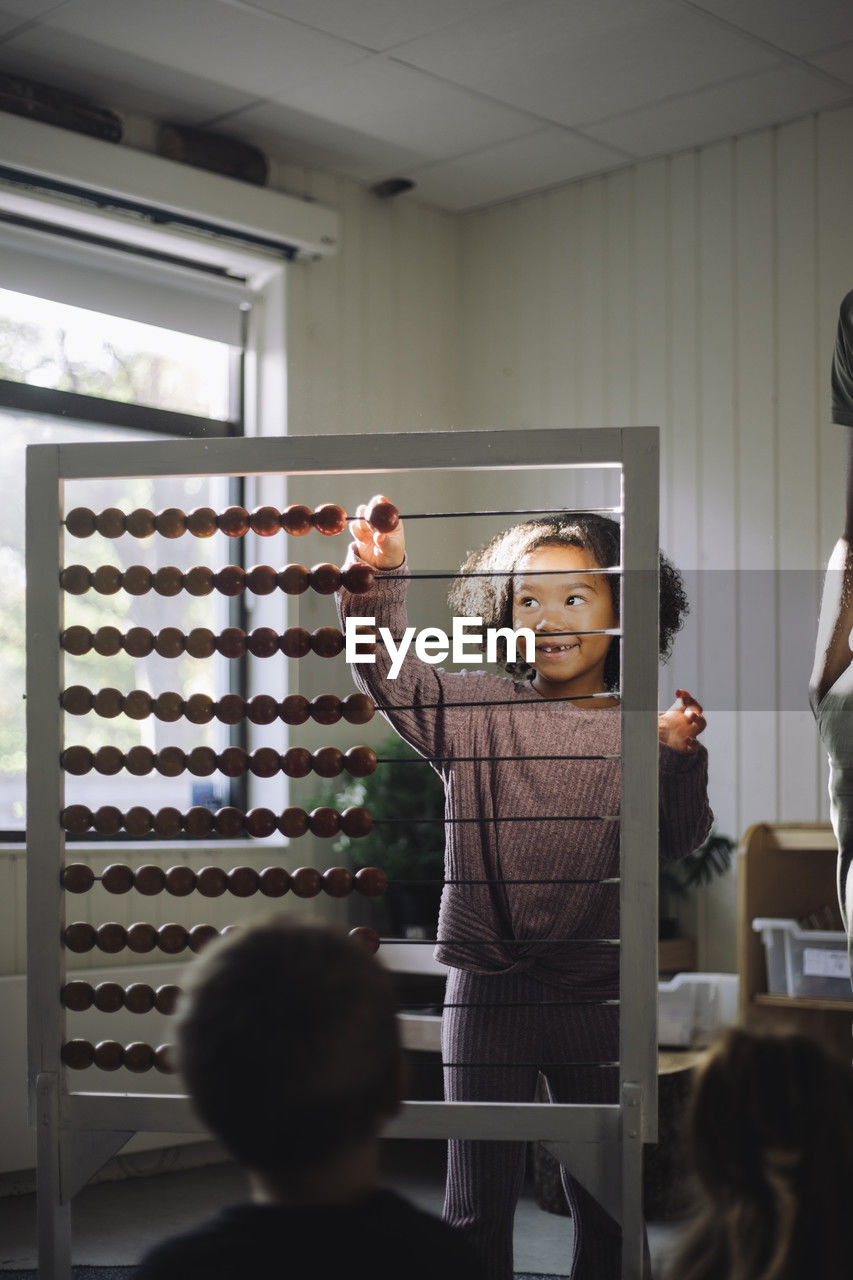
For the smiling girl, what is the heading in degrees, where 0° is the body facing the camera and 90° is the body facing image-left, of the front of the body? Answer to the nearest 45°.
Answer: approximately 0°

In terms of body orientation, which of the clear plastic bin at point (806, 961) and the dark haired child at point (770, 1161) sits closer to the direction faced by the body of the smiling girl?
the dark haired child

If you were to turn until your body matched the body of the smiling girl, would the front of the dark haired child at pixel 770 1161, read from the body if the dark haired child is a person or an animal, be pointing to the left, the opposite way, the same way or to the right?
the opposite way

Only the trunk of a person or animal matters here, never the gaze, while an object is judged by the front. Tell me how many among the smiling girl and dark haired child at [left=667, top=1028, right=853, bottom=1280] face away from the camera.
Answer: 1

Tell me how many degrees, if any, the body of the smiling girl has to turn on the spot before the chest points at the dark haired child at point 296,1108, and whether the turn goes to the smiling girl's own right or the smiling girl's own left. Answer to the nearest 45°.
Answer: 0° — they already face them

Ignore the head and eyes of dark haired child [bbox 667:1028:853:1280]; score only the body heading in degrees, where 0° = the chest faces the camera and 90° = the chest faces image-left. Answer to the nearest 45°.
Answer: approximately 180°

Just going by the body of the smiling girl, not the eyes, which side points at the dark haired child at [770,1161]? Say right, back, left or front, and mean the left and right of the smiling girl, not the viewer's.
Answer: front

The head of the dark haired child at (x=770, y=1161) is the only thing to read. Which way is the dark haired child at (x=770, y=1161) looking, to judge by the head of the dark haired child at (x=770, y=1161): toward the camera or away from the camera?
away from the camera

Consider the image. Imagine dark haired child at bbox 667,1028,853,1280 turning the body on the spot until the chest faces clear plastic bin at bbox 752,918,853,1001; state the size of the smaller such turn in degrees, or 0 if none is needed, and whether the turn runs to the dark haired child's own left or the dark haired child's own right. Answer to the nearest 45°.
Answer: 0° — they already face it

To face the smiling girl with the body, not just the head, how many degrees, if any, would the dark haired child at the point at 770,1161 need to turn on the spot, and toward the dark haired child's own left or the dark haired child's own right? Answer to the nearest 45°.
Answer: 0° — they already face them

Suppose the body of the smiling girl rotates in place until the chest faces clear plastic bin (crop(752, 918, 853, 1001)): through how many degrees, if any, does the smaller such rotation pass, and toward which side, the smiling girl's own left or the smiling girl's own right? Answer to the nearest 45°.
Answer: approximately 135° to the smiling girl's own left

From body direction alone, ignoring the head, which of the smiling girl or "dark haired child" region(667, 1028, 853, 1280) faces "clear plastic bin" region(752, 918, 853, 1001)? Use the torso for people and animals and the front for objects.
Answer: the dark haired child

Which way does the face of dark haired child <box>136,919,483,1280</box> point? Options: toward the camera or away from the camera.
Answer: away from the camera
